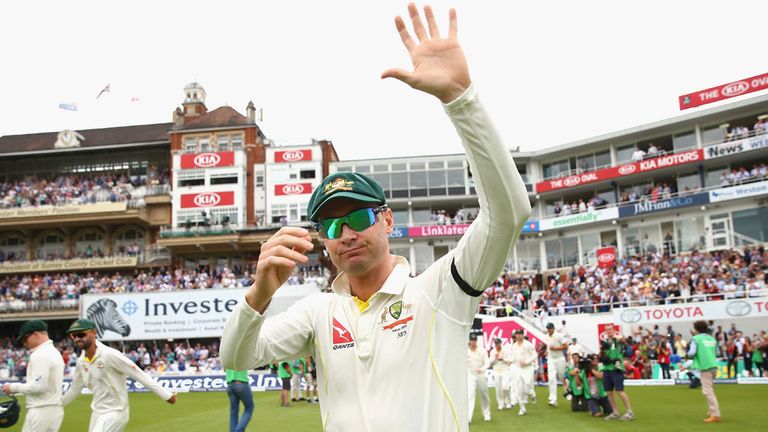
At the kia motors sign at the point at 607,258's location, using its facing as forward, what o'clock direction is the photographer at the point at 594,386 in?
The photographer is roughly at 12 o'clock from the kia motors sign.

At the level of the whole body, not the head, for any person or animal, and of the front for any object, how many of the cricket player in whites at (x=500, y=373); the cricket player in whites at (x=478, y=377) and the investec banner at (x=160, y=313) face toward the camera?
3

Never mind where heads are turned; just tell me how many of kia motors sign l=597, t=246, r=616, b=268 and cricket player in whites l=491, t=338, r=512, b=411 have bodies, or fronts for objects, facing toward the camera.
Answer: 2

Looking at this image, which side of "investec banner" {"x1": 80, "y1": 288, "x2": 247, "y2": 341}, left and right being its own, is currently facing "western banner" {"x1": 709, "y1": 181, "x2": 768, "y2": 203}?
left

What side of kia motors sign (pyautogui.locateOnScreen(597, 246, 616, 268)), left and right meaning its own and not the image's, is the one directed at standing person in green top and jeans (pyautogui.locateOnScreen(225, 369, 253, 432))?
front

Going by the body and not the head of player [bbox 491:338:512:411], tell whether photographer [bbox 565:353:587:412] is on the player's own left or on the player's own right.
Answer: on the player's own left

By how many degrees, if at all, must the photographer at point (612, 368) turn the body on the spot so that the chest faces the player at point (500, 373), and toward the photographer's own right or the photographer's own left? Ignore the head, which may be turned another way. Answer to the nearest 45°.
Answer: approximately 90° to the photographer's own right

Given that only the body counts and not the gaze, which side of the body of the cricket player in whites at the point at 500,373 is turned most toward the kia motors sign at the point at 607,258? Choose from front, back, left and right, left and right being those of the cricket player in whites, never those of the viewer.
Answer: back
